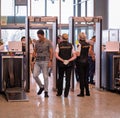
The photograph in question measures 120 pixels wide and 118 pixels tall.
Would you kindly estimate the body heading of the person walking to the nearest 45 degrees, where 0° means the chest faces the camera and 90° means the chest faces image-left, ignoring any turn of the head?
approximately 45°

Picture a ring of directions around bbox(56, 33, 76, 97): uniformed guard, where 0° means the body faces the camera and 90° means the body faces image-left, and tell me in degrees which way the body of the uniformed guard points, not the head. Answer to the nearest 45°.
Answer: approximately 180°

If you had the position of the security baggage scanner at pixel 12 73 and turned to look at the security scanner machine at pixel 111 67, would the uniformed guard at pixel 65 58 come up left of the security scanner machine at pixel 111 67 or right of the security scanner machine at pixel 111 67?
right

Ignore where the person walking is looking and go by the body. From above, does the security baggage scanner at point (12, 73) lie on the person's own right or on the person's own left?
on the person's own right

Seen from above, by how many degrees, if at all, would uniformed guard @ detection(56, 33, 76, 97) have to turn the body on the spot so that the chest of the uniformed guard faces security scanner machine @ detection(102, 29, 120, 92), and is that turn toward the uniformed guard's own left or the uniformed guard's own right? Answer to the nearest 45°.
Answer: approximately 45° to the uniformed guard's own right

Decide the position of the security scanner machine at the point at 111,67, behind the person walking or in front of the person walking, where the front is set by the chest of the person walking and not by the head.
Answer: behind

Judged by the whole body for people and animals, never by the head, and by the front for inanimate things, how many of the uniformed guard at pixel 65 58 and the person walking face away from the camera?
1

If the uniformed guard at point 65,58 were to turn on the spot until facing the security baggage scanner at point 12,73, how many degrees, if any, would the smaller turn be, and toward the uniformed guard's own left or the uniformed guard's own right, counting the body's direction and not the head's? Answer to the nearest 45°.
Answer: approximately 45° to the uniformed guard's own left

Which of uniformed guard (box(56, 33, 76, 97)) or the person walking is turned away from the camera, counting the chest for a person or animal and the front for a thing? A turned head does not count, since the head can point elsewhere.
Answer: the uniformed guard
